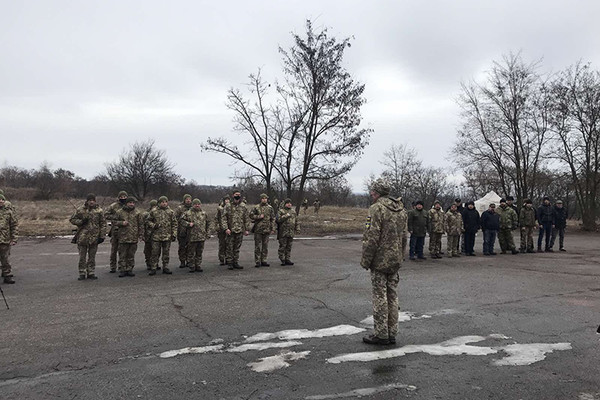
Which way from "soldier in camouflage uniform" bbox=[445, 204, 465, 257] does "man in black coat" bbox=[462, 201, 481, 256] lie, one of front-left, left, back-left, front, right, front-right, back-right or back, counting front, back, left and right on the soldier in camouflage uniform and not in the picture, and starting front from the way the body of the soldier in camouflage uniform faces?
back-left

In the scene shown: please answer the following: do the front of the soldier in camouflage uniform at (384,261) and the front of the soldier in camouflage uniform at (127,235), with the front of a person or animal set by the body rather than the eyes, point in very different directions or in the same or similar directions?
very different directions

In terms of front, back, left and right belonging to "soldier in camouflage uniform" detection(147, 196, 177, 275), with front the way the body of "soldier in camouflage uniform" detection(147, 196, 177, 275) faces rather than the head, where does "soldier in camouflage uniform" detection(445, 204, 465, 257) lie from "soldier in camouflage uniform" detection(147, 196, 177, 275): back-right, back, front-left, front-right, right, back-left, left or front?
left

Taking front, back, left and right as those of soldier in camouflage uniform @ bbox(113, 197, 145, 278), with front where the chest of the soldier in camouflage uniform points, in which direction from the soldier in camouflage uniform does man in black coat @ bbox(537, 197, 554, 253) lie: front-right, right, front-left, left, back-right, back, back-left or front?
left

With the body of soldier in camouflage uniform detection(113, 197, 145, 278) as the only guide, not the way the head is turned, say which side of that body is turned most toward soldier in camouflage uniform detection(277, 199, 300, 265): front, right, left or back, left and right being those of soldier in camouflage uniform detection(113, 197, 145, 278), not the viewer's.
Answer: left

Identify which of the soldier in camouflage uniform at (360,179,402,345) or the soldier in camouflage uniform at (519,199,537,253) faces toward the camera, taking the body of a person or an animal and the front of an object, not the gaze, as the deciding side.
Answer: the soldier in camouflage uniform at (519,199,537,253)

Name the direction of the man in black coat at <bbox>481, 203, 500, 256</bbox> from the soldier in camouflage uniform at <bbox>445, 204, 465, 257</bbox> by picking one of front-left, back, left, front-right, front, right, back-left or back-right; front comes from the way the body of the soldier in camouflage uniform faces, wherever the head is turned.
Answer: back-left

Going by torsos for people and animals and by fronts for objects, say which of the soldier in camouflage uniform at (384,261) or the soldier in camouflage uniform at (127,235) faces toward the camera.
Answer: the soldier in camouflage uniform at (127,235)

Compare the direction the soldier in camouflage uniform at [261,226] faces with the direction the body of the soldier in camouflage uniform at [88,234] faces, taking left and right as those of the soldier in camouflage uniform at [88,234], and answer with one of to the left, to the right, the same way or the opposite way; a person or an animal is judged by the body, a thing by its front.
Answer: the same way

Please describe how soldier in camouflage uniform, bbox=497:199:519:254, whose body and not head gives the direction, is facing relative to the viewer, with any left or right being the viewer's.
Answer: facing the viewer and to the left of the viewer

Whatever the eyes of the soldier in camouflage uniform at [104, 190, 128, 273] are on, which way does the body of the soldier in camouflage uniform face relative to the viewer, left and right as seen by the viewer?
facing the viewer and to the right of the viewer

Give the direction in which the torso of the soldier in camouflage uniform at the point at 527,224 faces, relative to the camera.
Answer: toward the camera

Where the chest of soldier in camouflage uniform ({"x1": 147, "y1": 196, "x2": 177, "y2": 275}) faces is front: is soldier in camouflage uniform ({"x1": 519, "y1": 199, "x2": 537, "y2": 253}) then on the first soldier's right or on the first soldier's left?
on the first soldier's left

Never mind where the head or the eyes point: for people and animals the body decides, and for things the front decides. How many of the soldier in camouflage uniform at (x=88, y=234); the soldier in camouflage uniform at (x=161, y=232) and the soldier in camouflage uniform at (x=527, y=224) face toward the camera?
3

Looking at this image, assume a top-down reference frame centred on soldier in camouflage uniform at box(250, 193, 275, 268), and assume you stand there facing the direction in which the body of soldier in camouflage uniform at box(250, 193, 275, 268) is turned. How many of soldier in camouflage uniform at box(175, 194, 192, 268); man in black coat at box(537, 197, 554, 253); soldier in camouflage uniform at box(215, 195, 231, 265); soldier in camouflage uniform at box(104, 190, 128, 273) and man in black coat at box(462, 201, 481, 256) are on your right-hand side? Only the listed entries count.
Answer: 3

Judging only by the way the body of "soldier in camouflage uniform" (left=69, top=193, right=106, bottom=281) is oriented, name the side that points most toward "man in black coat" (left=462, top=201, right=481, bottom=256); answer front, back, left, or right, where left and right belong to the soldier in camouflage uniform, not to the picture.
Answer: left

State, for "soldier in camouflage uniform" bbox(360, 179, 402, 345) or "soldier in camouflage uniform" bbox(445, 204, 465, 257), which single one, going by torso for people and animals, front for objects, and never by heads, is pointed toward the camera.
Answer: "soldier in camouflage uniform" bbox(445, 204, 465, 257)
